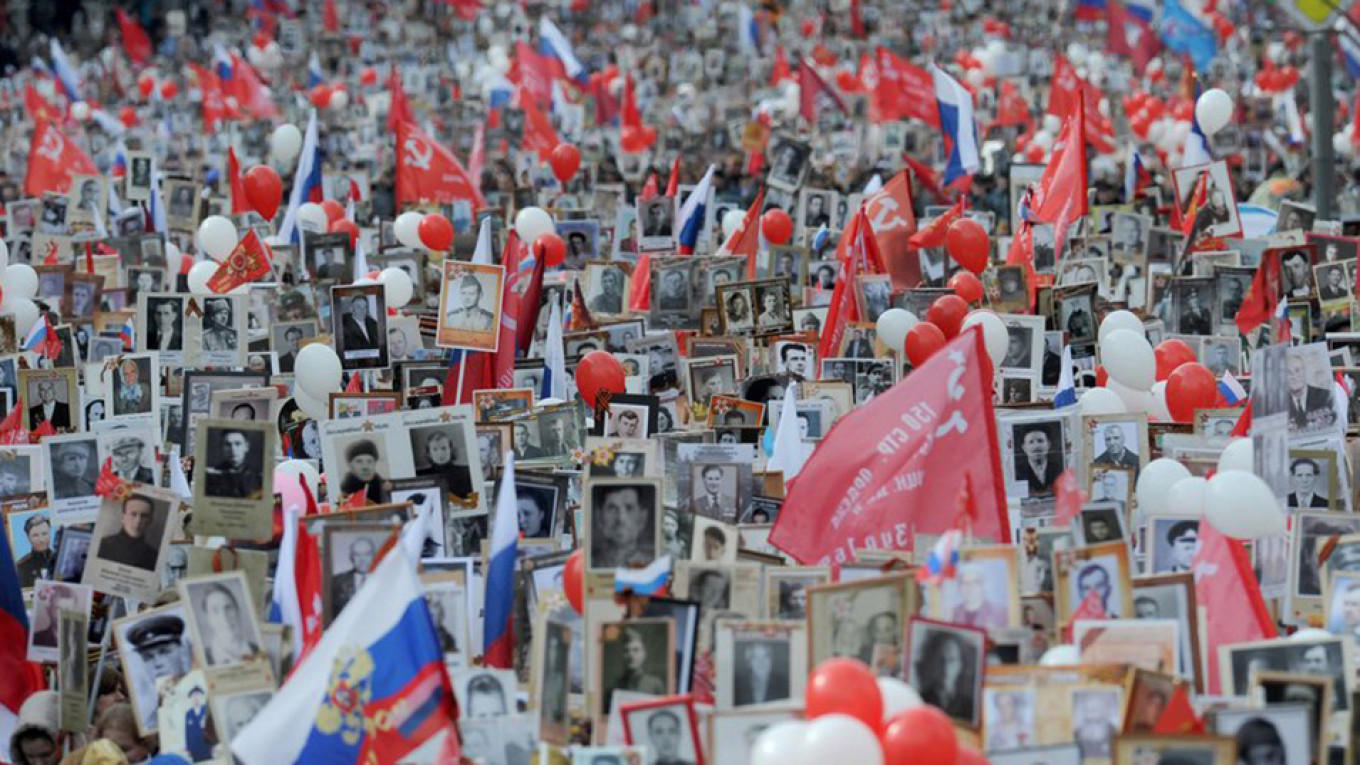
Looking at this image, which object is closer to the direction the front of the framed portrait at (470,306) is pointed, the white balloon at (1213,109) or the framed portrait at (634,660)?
the framed portrait

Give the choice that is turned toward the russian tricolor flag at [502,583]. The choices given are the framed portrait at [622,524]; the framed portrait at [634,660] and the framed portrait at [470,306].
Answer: the framed portrait at [470,306]

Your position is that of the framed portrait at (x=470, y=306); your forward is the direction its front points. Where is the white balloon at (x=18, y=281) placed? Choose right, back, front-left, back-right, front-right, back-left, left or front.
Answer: back-right

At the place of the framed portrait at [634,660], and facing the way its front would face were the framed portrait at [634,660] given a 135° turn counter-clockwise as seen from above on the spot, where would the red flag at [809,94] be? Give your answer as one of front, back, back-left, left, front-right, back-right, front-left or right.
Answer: front-left

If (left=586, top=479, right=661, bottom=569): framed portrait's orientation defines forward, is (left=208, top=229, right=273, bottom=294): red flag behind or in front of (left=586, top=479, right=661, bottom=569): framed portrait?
behind

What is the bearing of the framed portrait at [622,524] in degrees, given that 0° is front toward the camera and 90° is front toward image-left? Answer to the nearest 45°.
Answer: approximately 0°
